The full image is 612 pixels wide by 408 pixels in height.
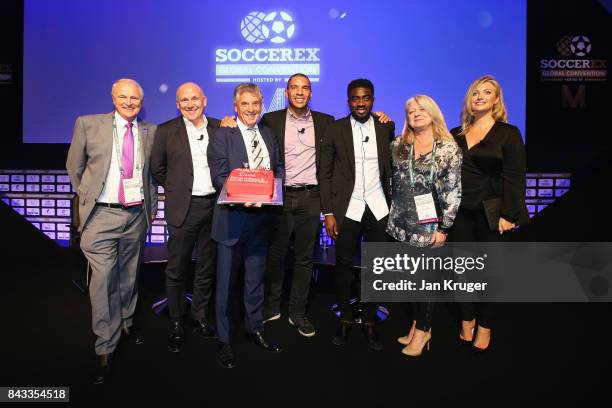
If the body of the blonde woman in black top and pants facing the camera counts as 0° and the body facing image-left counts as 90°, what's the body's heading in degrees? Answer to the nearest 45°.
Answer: approximately 45°
